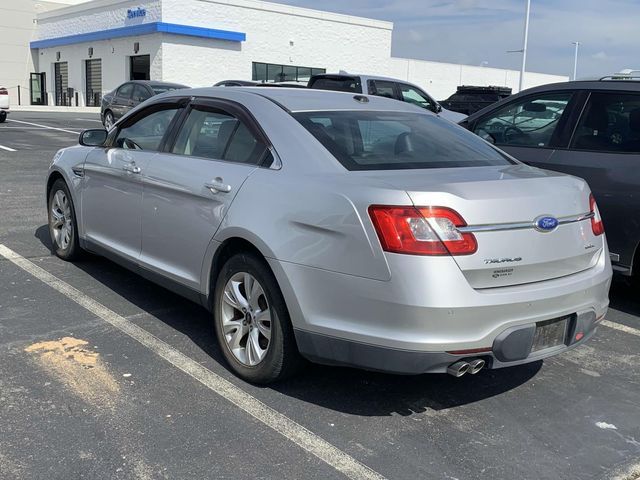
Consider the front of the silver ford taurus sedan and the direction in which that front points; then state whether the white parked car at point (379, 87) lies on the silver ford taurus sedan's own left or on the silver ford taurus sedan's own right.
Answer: on the silver ford taurus sedan's own right

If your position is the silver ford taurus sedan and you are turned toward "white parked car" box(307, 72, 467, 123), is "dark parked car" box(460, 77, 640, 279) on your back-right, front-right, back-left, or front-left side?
front-right

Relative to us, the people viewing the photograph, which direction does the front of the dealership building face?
facing the viewer and to the left of the viewer

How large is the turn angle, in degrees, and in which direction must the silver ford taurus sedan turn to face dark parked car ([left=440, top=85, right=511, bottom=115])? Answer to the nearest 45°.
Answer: approximately 45° to its right

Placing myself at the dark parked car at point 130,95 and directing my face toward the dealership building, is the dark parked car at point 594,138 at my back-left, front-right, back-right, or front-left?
back-right
